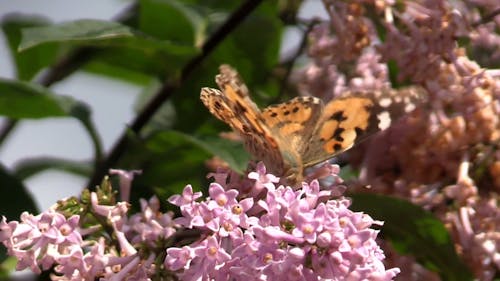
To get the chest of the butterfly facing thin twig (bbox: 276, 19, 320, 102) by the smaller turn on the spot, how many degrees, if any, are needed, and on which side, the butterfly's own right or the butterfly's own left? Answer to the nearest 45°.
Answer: approximately 180°

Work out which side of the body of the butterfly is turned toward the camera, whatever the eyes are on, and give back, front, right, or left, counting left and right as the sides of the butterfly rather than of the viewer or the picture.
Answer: front

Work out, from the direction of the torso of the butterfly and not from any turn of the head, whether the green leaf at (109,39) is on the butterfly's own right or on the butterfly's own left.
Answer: on the butterfly's own right

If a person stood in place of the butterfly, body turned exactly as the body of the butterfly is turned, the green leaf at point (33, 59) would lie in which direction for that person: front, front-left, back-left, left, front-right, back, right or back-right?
back-right
